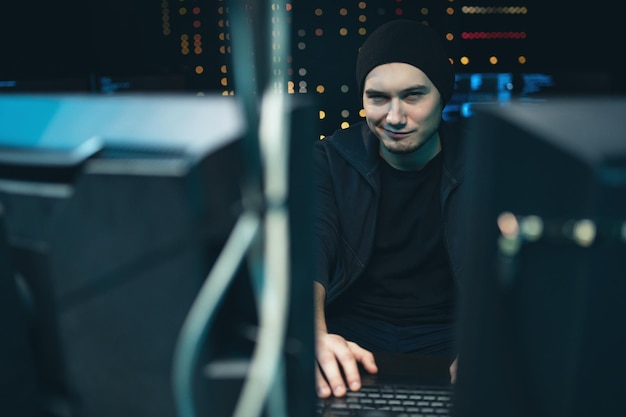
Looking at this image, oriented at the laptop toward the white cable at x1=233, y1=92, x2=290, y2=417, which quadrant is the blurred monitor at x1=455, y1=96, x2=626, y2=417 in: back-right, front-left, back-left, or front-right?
front-left

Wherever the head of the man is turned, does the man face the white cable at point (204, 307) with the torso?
yes

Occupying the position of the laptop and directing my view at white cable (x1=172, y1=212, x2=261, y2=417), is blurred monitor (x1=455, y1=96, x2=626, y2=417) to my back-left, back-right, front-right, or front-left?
front-left

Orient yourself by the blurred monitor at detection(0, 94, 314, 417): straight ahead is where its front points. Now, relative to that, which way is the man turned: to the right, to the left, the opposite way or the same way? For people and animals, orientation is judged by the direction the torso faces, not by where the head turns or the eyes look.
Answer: the opposite way

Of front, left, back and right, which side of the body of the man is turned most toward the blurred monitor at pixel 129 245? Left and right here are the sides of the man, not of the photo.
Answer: front

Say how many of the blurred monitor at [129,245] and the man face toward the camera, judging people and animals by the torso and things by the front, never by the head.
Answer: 1

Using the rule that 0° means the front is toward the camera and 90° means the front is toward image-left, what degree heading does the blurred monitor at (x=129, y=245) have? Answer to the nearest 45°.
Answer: approximately 180°

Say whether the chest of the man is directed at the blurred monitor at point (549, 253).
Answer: yes

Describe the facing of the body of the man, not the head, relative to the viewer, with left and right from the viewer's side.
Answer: facing the viewer
